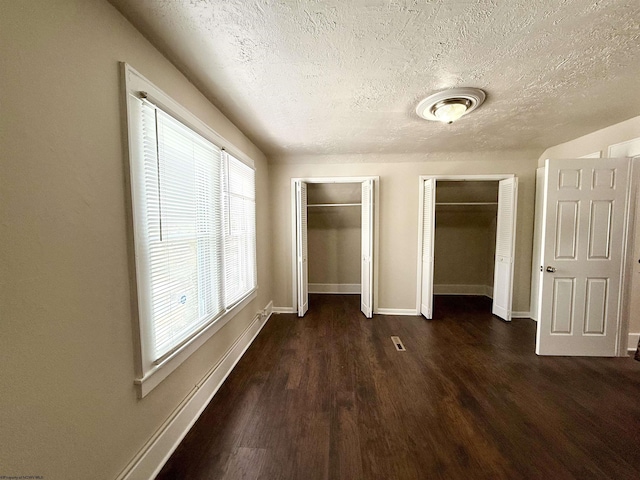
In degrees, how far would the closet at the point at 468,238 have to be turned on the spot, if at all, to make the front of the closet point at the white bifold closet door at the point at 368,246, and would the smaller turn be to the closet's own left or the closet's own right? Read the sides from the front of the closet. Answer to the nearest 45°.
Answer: approximately 45° to the closet's own right

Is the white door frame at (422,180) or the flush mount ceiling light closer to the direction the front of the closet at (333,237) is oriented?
the flush mount ceiling light

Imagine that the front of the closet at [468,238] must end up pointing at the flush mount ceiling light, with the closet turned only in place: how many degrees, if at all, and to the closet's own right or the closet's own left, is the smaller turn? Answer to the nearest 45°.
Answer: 0° — it already faces it

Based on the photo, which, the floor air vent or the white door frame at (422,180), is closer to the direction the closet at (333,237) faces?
the floor air vent

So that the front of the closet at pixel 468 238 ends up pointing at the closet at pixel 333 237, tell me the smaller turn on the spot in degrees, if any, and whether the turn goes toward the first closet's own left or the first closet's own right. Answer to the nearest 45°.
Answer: approximately 45° to the first closet's own right

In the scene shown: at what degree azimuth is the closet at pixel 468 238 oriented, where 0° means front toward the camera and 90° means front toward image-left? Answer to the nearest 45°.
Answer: approximately 0°

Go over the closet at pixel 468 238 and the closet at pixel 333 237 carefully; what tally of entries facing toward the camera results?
2

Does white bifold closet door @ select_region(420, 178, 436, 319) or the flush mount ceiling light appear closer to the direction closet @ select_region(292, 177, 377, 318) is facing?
the flush mount ceiling light

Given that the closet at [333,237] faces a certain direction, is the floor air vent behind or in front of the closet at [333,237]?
in front

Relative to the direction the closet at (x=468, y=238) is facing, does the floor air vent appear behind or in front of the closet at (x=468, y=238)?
in front

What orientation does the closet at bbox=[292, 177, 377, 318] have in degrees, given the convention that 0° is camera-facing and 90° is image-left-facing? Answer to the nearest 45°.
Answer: approximately 0°

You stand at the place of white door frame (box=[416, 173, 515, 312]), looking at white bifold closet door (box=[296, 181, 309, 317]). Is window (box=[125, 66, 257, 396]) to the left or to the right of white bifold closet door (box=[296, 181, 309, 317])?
left
